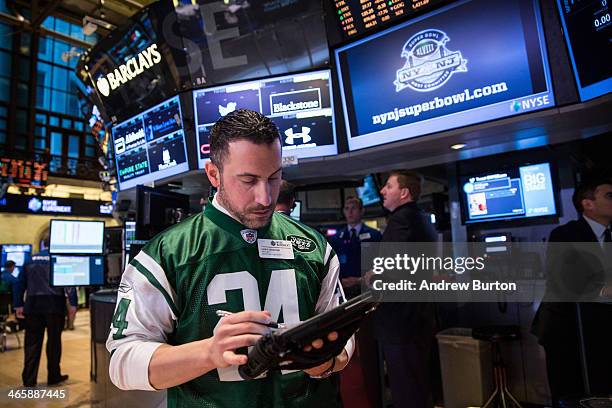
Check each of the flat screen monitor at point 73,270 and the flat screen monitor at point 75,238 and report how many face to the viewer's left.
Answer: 0

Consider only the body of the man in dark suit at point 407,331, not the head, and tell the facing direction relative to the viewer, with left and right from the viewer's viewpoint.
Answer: facing to the left of the viewer

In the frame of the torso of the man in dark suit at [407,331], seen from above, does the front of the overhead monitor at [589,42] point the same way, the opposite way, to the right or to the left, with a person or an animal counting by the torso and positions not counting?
to the left

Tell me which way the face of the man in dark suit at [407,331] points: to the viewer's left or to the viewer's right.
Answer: to the viewer's left

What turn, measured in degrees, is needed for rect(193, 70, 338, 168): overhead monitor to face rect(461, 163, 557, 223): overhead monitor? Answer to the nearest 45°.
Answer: approximately 90° to its left

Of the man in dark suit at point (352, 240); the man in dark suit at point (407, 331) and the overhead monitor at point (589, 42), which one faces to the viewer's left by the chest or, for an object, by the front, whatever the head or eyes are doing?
the man in dark suit at point (407, 331)

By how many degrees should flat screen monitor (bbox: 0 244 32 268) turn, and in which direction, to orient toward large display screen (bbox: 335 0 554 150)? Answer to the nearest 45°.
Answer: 0° — it already faces it

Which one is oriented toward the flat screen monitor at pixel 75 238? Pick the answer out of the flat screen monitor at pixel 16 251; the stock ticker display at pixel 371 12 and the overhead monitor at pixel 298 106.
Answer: the flat screen monitor at pixel 16 251

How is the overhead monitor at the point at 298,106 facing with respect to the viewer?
toward the camera

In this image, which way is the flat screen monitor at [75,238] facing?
toward the camera

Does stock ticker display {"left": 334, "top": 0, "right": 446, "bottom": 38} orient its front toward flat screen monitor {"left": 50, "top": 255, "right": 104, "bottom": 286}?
no

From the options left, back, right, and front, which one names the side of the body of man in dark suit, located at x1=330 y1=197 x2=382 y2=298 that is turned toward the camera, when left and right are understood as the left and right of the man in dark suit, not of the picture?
front

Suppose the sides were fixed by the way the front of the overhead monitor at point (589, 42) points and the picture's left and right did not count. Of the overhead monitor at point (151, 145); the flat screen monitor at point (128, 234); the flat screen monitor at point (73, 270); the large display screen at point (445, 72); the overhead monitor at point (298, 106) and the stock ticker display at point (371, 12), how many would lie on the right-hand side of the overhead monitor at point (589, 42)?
6

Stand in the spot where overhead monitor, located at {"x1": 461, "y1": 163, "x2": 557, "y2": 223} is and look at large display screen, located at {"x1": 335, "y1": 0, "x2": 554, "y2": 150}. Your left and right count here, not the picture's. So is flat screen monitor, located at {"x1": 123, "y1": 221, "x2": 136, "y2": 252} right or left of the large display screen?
right

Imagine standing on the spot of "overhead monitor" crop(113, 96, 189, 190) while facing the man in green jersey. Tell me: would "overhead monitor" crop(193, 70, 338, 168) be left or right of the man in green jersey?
left
